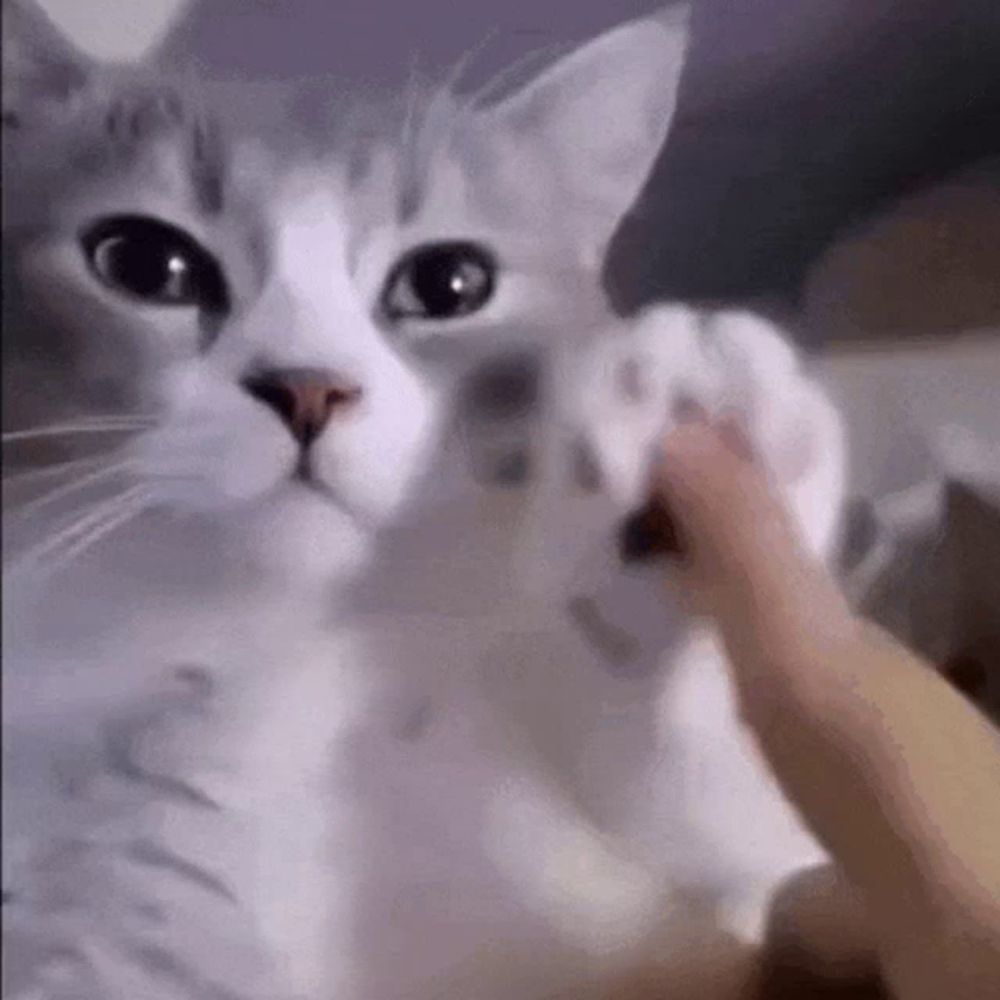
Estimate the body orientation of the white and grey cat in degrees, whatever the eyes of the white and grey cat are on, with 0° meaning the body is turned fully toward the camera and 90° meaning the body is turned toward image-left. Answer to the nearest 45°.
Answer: approximately 0°
